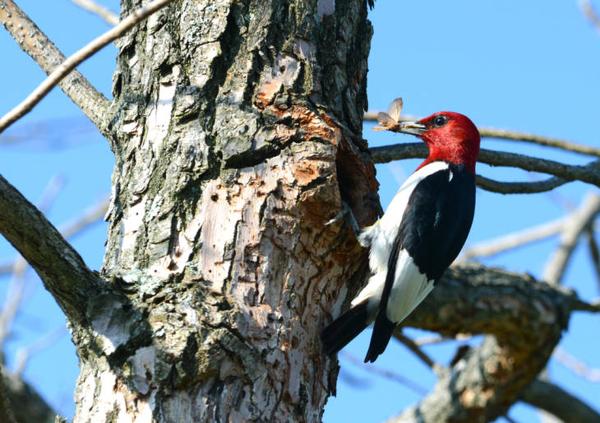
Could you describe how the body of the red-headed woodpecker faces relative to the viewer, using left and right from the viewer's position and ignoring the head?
facing to the left of the viewer
